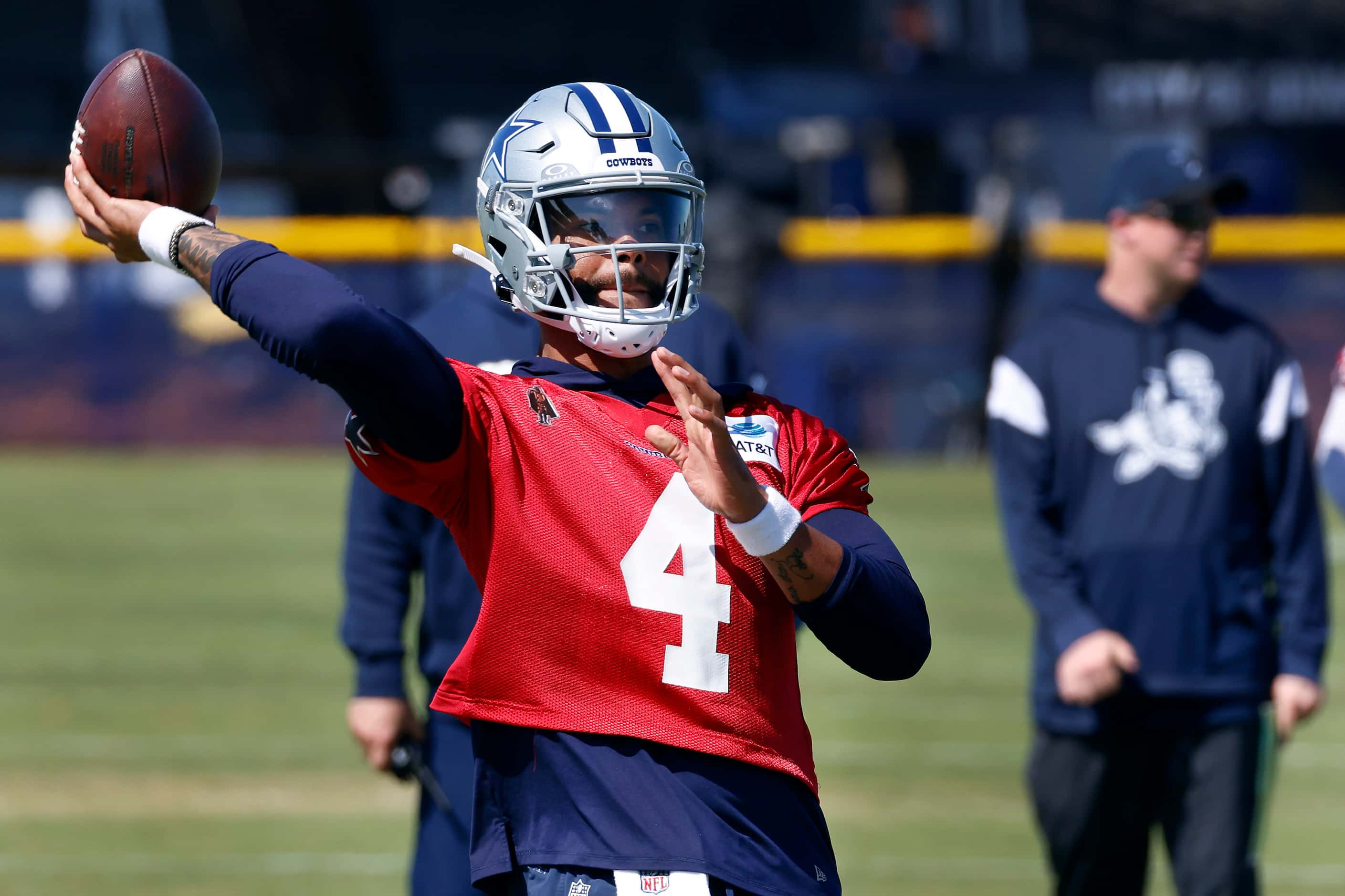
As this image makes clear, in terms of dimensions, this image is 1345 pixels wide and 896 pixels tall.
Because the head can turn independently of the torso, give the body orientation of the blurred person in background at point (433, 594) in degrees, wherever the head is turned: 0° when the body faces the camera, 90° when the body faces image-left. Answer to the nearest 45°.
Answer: approximately 0°

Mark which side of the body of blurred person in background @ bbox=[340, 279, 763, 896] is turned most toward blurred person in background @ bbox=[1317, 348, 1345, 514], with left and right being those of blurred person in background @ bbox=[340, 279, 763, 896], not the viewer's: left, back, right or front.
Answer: left

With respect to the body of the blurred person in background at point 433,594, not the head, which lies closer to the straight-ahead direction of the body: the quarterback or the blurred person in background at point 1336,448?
the quarterback

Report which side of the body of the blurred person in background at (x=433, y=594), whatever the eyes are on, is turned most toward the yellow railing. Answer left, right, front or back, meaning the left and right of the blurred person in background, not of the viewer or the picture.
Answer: back

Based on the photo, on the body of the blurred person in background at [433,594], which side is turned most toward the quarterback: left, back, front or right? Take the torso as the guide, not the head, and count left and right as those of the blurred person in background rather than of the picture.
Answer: front

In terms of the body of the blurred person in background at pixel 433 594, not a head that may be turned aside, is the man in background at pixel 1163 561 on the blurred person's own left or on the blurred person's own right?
on the blurred person's own left
